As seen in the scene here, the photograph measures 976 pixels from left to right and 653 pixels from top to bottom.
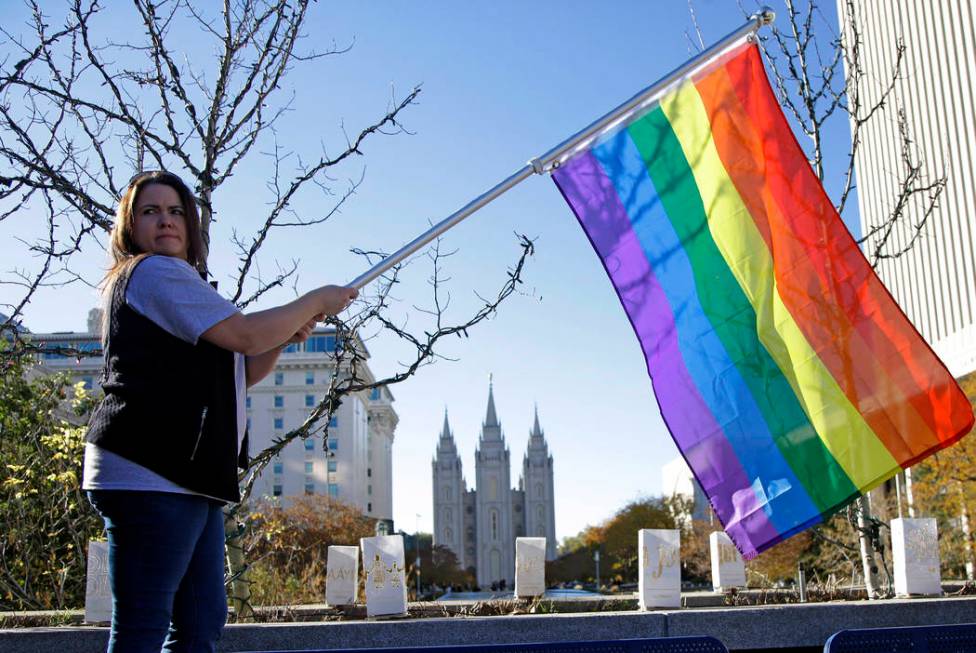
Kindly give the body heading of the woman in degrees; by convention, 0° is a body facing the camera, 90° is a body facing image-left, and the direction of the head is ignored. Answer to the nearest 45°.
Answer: approximately 270°

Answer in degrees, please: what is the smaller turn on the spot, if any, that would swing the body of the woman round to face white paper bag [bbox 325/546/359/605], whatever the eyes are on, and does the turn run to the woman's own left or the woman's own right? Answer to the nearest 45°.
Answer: approximately 90° to the woman's own left

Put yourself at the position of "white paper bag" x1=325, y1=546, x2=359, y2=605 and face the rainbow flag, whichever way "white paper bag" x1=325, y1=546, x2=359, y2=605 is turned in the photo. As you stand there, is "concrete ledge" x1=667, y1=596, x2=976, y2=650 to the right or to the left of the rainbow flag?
left

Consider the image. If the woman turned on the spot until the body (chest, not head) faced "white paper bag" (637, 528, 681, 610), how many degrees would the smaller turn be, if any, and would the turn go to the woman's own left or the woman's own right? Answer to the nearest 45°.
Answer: approximately 45° to the woman's own left

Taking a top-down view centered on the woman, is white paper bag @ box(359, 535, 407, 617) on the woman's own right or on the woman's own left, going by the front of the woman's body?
on the woman's own left

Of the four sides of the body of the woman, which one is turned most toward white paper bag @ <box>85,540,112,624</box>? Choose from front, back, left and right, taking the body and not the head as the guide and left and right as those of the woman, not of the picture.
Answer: left

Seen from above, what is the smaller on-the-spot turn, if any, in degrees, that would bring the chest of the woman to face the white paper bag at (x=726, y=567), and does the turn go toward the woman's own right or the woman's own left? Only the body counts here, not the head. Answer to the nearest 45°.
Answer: approximately 45° to the woman's own left

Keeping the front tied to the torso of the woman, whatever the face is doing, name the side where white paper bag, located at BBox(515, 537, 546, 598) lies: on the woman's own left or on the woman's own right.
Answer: on the woman's own left

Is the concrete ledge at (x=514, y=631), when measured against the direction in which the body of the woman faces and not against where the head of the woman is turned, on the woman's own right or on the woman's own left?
on the woman's own left
